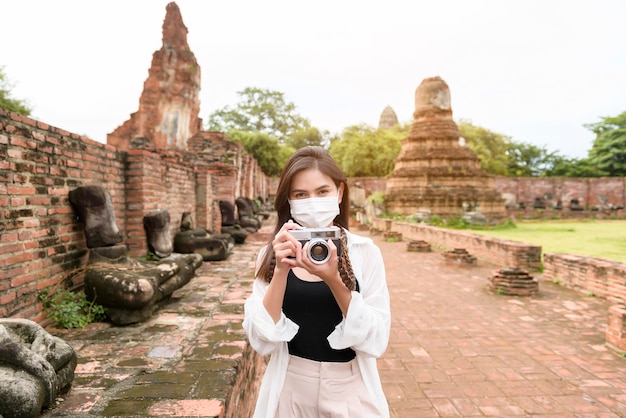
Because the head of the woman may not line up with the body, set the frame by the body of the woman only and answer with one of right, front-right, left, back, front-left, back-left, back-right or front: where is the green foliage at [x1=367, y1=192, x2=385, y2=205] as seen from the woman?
back

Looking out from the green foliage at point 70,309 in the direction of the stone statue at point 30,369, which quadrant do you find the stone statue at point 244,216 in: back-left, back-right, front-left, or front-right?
back-left

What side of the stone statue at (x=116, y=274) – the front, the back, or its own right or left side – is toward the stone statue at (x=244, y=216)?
left

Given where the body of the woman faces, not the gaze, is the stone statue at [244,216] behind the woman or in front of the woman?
behind

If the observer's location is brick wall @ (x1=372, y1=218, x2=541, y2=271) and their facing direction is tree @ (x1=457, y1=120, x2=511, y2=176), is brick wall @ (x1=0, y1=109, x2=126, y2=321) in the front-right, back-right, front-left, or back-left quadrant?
back-left

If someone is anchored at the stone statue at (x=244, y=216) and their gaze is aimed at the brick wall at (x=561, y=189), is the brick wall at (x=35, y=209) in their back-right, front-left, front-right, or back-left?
back-right

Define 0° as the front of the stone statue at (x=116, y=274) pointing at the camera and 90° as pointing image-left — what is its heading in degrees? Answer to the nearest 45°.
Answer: approximately 315°

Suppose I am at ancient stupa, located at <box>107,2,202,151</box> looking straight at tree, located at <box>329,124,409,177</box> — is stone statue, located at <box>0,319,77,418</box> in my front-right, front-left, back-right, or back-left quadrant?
back-right

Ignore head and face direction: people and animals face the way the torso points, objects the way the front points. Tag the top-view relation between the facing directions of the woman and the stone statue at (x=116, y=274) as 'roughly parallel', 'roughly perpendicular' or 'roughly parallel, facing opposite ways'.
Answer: roughly perpendicular

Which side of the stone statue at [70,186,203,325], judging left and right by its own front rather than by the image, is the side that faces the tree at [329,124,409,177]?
left

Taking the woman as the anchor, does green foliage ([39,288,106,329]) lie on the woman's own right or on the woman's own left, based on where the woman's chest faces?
on the woman's own right

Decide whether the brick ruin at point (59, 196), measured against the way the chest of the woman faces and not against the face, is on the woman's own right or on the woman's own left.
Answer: on the woman's own right

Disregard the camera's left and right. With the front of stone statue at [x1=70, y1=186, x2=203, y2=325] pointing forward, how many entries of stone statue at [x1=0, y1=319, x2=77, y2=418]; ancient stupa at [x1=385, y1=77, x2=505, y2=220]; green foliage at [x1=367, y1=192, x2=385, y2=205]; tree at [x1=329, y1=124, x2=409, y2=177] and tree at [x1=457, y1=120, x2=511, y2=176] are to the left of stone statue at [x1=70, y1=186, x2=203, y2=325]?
4
